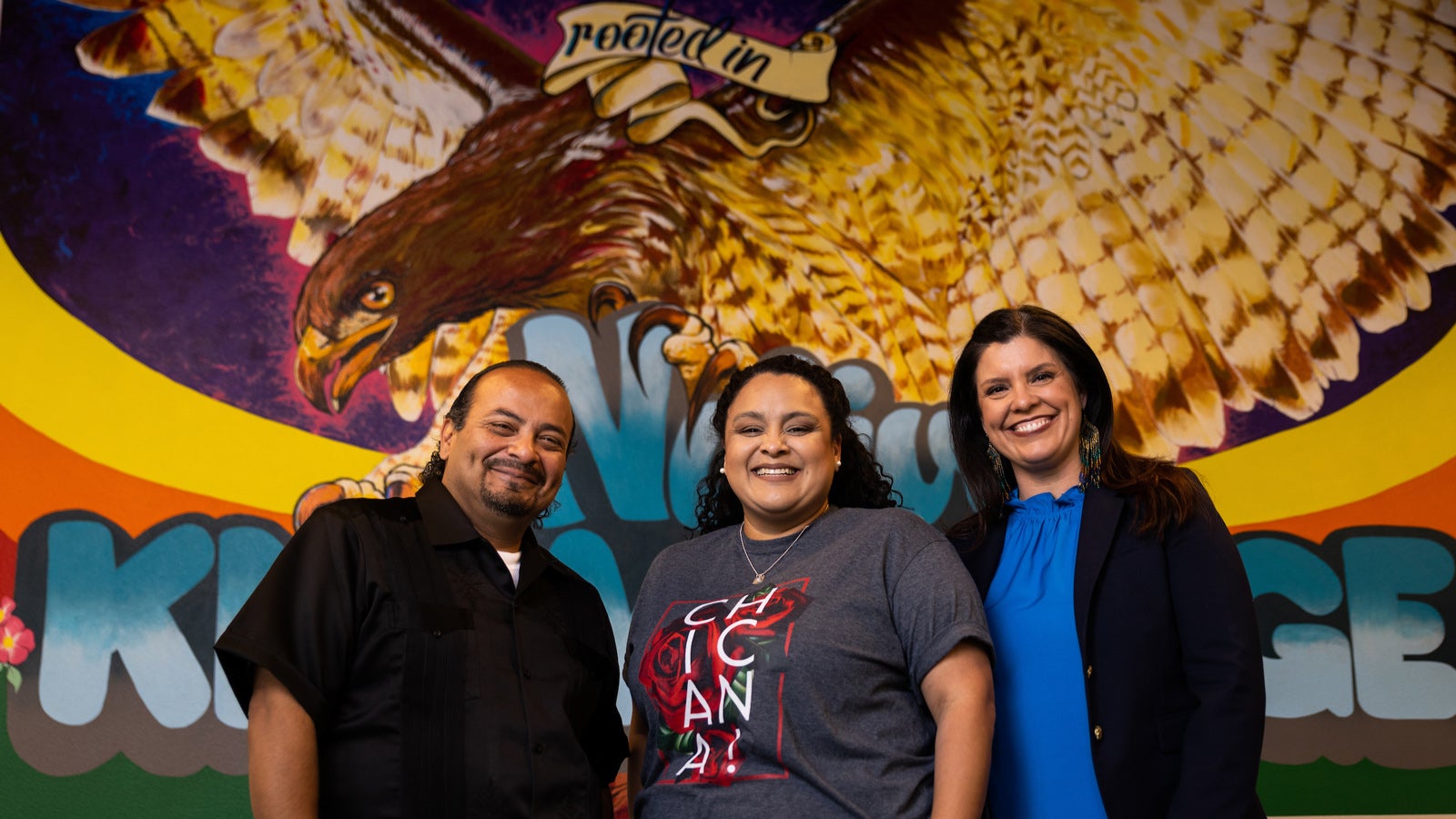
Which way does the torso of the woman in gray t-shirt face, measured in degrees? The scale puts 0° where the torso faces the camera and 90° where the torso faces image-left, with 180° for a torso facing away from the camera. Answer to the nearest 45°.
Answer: approximately 45°

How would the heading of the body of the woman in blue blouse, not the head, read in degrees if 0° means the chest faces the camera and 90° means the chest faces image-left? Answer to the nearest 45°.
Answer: approximately 45°

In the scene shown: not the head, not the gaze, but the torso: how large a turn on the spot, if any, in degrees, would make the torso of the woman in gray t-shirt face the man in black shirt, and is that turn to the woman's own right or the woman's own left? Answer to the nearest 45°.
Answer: approximately 45° to the woman's own right
